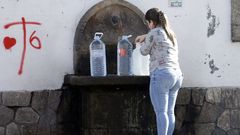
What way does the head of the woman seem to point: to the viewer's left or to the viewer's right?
to the viewer's left

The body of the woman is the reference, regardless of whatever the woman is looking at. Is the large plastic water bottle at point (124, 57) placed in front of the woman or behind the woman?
in front

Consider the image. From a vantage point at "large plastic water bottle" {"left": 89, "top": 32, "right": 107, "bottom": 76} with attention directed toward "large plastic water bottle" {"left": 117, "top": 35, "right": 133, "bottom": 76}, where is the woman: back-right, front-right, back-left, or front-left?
front-right

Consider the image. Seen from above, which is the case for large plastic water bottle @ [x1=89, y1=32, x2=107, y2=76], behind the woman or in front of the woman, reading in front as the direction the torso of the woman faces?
in front

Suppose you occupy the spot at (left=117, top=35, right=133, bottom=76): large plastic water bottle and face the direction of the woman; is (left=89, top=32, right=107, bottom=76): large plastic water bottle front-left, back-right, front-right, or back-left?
back-right

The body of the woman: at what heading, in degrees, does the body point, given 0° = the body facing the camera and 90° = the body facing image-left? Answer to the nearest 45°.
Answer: approximately 135°
